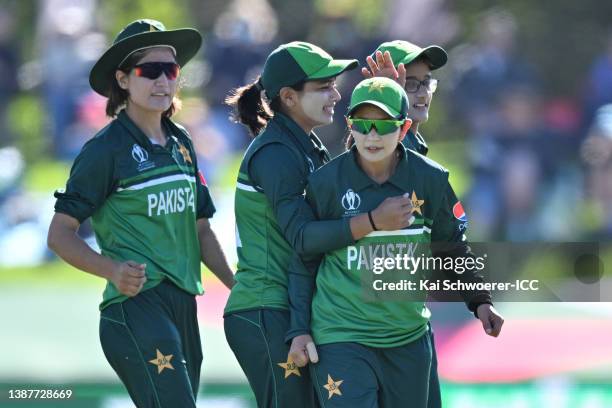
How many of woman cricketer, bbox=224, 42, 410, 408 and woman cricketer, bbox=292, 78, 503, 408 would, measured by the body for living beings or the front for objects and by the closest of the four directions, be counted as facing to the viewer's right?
1

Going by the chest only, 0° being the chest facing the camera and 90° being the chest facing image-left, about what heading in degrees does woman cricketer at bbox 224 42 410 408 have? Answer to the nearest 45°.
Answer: approximately 270°

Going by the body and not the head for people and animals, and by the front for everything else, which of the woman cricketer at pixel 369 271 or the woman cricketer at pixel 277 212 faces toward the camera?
the woman cricketer at pixel 369 271

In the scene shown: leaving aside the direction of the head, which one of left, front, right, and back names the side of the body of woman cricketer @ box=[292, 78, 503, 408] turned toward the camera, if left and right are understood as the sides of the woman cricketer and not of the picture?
front

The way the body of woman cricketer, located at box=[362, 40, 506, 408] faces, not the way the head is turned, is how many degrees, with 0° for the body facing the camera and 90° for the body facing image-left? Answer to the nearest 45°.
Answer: approximately 315°

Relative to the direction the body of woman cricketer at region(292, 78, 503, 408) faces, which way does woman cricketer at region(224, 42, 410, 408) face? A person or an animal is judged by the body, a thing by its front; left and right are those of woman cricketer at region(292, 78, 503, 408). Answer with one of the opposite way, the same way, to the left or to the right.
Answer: to the left

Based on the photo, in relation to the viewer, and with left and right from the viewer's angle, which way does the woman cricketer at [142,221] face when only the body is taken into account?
facing the viewer and to the right of the viewer
